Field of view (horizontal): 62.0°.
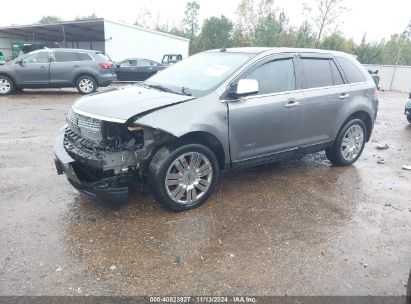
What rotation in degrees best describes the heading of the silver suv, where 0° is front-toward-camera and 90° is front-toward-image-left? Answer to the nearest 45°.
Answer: approximately 45°

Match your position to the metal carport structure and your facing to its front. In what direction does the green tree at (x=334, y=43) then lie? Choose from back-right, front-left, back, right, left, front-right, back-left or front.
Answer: back-left

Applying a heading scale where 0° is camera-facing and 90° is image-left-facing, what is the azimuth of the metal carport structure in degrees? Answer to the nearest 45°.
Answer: approximately 45°

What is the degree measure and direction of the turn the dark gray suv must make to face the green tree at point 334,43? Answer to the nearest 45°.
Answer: approximately 135° to its right

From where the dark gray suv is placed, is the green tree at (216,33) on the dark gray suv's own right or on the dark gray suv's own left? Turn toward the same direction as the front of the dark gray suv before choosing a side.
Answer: on the dark gray suv's own right

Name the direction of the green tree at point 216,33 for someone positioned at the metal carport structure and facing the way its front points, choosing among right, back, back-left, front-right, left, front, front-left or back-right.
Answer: back

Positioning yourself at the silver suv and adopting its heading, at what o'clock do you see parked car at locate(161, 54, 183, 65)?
The parked car is roughly at 4 o'clock from the silver suv.

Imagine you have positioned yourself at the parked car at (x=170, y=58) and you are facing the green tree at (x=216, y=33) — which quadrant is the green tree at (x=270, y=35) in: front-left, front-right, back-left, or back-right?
front-right

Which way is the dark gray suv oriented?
to the viewer's left

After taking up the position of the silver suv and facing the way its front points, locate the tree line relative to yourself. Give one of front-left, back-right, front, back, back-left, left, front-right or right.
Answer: back-right

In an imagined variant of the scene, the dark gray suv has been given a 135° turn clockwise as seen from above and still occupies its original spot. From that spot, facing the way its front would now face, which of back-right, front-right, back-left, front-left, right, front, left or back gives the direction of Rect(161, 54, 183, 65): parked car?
front

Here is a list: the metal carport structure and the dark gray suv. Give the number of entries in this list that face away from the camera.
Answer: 0

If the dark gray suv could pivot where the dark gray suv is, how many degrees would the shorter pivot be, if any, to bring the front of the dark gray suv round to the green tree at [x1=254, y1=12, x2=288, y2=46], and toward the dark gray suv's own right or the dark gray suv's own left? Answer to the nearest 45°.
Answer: approximately 135° to the dark gray suv's own right

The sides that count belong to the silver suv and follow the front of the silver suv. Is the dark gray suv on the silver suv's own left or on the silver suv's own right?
on the silver suv's own right

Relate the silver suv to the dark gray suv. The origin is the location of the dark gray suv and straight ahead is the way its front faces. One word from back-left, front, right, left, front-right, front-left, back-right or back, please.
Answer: left
